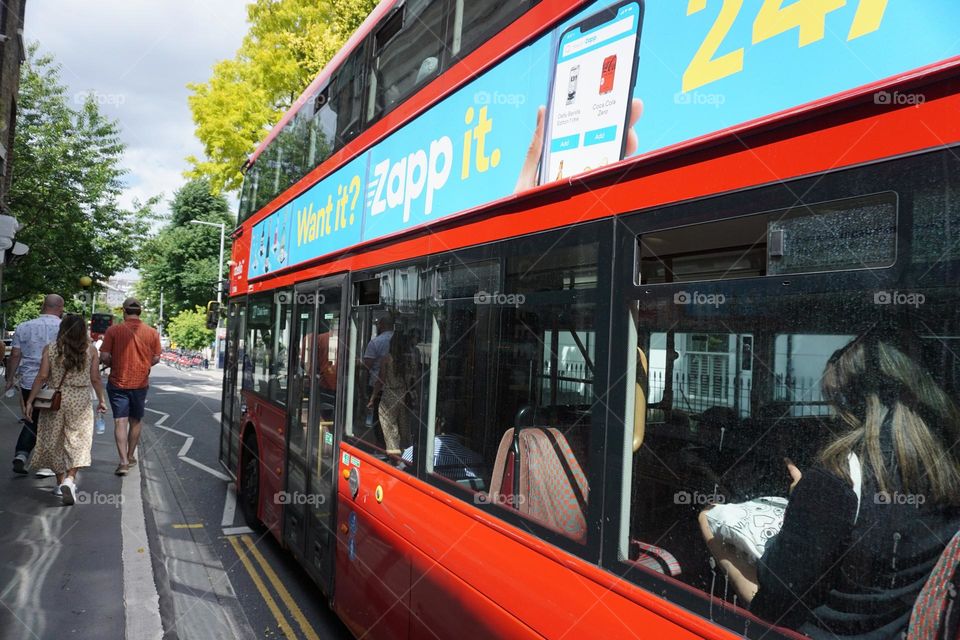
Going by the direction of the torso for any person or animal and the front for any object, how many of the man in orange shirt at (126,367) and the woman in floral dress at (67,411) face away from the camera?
2

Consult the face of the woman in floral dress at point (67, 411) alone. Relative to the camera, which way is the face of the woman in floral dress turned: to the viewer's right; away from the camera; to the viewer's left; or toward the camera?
away from the camera

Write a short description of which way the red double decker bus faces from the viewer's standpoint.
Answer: facing away from the viewer and to the left of the viewer

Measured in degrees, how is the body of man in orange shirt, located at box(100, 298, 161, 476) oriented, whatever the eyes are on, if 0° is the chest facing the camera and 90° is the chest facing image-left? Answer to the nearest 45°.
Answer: approximately 180°

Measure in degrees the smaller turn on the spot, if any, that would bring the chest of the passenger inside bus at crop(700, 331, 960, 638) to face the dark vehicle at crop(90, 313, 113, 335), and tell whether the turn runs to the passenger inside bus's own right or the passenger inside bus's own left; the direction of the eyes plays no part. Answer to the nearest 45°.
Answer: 0° — they already face it

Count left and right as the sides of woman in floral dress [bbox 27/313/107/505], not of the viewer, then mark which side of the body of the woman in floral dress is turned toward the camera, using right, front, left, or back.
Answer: back

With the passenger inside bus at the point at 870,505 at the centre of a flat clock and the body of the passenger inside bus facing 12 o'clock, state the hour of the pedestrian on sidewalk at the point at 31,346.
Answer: The pedestrian on sidewalk is roughly at 11 o'clock from the passenger inside bus.

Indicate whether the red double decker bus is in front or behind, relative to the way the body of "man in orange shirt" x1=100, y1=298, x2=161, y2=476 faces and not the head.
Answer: behind

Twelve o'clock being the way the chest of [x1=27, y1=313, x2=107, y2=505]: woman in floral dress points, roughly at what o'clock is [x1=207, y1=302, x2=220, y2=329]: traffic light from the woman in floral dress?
The traffic light is roughly at 1 o'clock from the woman in floral dress.

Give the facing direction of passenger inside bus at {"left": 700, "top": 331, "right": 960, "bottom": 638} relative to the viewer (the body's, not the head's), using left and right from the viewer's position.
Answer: facing away from the viewer and to the left of the viewer

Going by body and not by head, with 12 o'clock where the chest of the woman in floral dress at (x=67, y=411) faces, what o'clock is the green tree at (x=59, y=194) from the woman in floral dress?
The green tree is roughly at 12 o'clock from the woman in floral dress.
